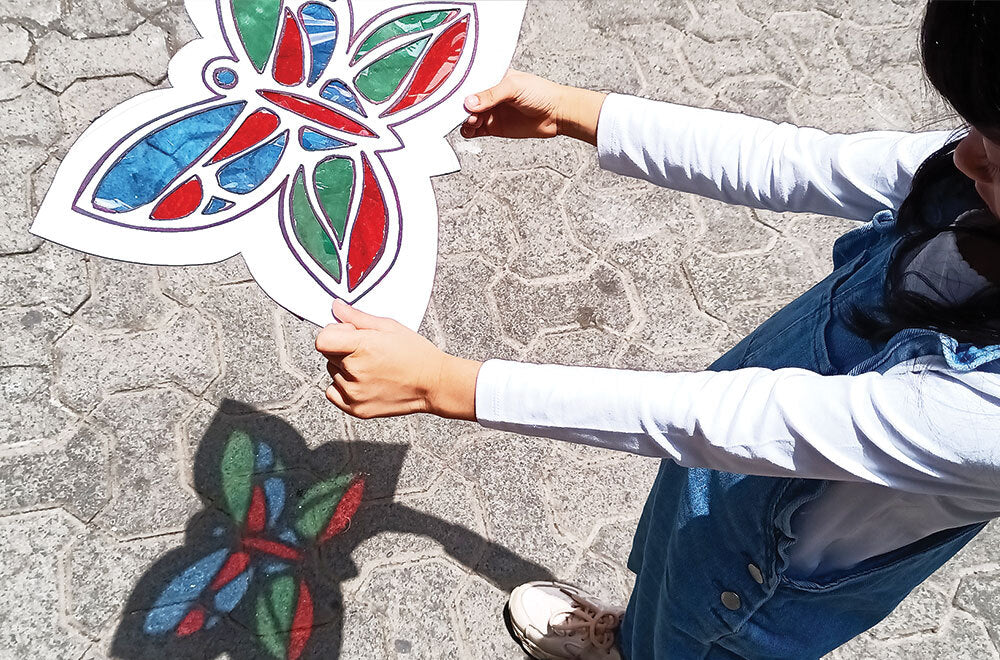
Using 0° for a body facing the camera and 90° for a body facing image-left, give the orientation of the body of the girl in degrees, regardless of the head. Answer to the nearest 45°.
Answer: approximately 90°

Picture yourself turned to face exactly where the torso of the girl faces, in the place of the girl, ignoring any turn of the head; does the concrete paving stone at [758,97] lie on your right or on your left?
on your right

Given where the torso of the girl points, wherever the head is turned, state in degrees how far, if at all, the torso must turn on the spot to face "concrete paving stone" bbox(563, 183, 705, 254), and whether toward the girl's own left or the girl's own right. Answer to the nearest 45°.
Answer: approximately 90° to the girl's own right

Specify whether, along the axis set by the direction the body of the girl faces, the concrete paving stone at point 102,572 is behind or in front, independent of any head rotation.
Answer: in front

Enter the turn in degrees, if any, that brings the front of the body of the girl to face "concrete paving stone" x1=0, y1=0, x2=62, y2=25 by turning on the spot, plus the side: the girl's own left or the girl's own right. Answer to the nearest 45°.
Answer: approximately 45° to the girl's own right

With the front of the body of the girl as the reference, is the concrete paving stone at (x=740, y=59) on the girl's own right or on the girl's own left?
on the girl's own right

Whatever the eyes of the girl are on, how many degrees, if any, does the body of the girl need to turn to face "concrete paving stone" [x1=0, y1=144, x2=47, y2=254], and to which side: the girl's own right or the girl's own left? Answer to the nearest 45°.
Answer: approximately 45° to the girl's own right

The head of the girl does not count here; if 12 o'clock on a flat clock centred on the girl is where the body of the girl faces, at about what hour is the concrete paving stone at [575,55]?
The concrete paving stone is roughly at 3 o'clock from the girl.

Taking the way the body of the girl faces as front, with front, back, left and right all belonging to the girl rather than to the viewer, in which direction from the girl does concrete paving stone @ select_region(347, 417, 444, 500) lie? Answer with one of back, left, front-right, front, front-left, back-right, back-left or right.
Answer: front-right

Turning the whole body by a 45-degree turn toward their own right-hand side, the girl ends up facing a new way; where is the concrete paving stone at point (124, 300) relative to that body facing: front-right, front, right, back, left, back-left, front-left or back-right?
front
